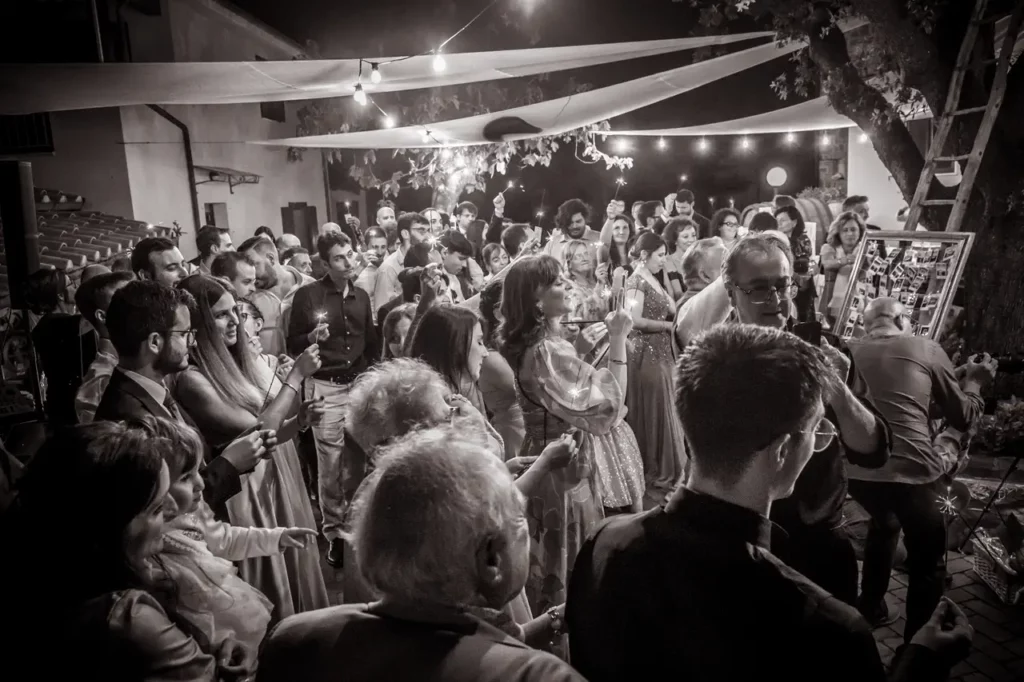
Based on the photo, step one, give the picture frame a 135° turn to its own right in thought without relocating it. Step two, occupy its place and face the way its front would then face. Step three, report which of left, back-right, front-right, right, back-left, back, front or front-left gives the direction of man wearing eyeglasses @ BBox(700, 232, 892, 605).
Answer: back-left

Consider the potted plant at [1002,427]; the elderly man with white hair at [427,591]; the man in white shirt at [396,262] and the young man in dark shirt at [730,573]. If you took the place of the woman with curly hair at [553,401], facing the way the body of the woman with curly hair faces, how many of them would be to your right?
2

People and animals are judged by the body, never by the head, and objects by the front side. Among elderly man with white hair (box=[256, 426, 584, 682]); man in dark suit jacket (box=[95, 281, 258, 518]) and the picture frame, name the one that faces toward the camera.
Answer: the picture frame

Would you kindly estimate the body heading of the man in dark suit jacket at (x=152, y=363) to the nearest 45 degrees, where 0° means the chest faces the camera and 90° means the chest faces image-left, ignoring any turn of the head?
approximately 270°

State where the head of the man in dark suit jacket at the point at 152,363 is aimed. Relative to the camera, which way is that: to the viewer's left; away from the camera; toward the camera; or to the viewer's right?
to the viewer's right

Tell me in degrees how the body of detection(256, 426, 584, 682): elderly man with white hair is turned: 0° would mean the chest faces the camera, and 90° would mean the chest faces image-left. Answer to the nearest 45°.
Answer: approximately 225°

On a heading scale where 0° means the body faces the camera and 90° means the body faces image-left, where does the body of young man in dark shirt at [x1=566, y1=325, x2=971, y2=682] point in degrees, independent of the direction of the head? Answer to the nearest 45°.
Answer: approximately 225°

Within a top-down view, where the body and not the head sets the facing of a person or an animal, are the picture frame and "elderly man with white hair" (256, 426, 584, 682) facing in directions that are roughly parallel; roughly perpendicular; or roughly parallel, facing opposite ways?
roughly parallel, facing opposite ways

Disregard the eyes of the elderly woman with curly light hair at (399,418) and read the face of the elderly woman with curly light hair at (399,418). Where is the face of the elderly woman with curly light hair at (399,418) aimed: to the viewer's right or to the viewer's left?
to the viewer's right

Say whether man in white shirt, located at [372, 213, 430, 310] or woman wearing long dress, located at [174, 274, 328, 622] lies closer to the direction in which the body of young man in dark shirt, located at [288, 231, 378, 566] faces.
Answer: the woman wearing long dress

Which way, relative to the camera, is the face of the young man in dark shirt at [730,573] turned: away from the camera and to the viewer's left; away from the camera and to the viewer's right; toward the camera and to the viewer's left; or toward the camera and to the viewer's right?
away from the camera and to the viewer's right

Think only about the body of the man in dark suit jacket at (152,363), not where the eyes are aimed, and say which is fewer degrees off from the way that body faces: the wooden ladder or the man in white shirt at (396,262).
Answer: the wooden ladder

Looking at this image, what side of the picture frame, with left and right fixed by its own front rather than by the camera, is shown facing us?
front

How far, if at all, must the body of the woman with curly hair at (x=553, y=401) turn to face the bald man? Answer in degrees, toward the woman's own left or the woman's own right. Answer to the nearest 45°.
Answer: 0° — they already face them

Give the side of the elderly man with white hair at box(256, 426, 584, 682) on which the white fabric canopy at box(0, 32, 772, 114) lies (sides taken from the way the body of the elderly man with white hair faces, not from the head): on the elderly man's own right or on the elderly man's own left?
on the elderly man's own left

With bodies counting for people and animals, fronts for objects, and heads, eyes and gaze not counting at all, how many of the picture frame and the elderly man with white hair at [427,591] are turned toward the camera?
1
